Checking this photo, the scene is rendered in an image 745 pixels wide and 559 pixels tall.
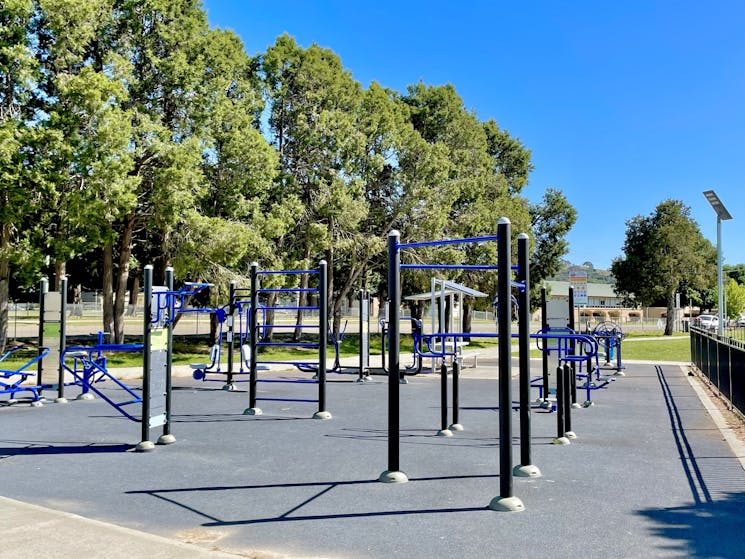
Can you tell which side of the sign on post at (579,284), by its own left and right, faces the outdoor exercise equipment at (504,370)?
front

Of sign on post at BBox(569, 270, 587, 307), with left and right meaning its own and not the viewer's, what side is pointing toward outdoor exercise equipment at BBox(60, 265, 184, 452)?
front

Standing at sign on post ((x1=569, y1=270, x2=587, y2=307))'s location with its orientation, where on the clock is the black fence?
The black fence is roughly at 11 o'clock from the sign on post.

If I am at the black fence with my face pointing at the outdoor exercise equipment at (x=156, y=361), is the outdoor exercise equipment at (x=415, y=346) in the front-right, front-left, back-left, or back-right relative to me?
front-right

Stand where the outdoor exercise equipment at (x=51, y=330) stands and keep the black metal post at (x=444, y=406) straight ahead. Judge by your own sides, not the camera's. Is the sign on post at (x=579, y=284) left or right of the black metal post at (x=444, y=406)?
left

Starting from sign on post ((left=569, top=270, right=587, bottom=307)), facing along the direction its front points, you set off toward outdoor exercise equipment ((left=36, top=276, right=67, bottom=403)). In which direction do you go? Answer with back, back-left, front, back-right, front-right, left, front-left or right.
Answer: front-right

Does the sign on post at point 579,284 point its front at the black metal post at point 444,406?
yes

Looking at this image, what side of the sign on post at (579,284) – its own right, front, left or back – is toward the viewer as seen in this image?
front

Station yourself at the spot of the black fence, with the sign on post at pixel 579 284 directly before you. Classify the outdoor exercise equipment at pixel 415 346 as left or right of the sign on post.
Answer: left

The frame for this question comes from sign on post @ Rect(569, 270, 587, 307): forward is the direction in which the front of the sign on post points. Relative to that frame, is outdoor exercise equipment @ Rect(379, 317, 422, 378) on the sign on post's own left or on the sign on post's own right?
on the sign on post's own right
